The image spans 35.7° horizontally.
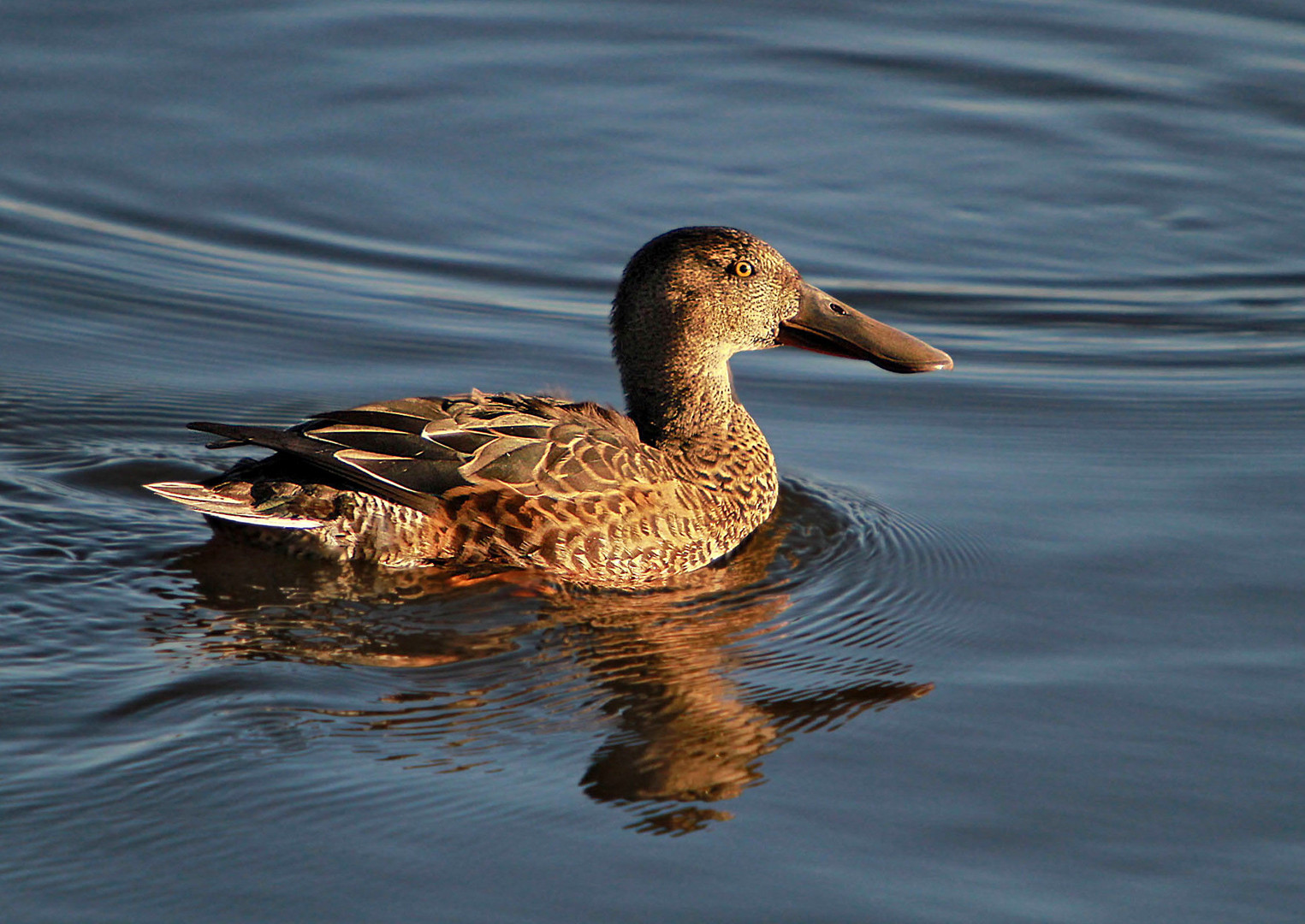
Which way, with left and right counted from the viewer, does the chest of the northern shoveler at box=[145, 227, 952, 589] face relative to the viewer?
facing to the right of the viewer
